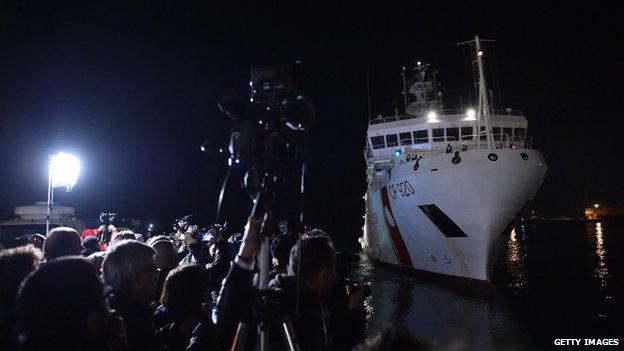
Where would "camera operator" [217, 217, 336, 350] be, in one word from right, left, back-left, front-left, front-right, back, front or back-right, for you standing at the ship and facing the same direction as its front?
front-right

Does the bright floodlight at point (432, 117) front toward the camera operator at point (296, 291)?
yes

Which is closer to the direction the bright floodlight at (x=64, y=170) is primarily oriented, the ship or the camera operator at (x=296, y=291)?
the camera operator

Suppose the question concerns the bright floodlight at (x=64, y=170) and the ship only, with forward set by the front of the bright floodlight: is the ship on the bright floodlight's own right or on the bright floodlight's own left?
on the bright floodlight's own left

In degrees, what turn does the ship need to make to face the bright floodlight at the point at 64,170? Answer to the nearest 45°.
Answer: approximately 90° to its right

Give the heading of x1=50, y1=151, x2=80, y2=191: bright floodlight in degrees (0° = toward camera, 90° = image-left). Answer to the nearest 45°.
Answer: approximately 0°
